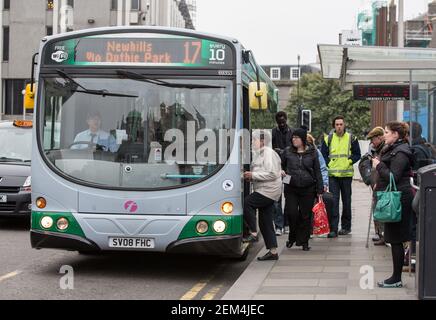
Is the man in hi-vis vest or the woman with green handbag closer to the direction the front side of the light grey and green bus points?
the woman with green handbag

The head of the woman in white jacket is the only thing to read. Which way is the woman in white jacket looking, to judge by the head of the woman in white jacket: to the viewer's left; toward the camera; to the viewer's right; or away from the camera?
to the viewer's left

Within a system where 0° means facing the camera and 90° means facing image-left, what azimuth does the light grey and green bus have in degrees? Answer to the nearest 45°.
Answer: approximately 0°

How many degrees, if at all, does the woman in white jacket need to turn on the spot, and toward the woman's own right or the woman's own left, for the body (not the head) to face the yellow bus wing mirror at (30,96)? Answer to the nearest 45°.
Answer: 0° — they already face it

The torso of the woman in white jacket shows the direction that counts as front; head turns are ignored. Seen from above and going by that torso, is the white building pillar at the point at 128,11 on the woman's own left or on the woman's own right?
on the woman's own right

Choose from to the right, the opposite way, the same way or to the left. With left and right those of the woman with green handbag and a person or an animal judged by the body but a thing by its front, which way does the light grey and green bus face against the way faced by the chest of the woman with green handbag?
to the left

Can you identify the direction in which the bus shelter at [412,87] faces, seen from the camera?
facing to the left of the viewer

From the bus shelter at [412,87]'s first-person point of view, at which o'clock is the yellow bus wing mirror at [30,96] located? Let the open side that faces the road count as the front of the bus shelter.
The yellow bus wing mirror is roughly at 11 o'clock from the bus shelter.

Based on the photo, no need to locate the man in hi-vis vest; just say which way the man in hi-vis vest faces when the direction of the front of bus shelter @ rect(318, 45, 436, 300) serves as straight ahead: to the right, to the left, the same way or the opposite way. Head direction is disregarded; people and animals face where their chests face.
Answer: to the left

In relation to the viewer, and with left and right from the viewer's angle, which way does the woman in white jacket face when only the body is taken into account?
facing to the left of the viewer

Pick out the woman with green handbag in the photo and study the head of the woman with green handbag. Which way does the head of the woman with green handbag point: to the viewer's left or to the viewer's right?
to the viewer's left

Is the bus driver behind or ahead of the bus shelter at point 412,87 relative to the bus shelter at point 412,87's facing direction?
ahead
